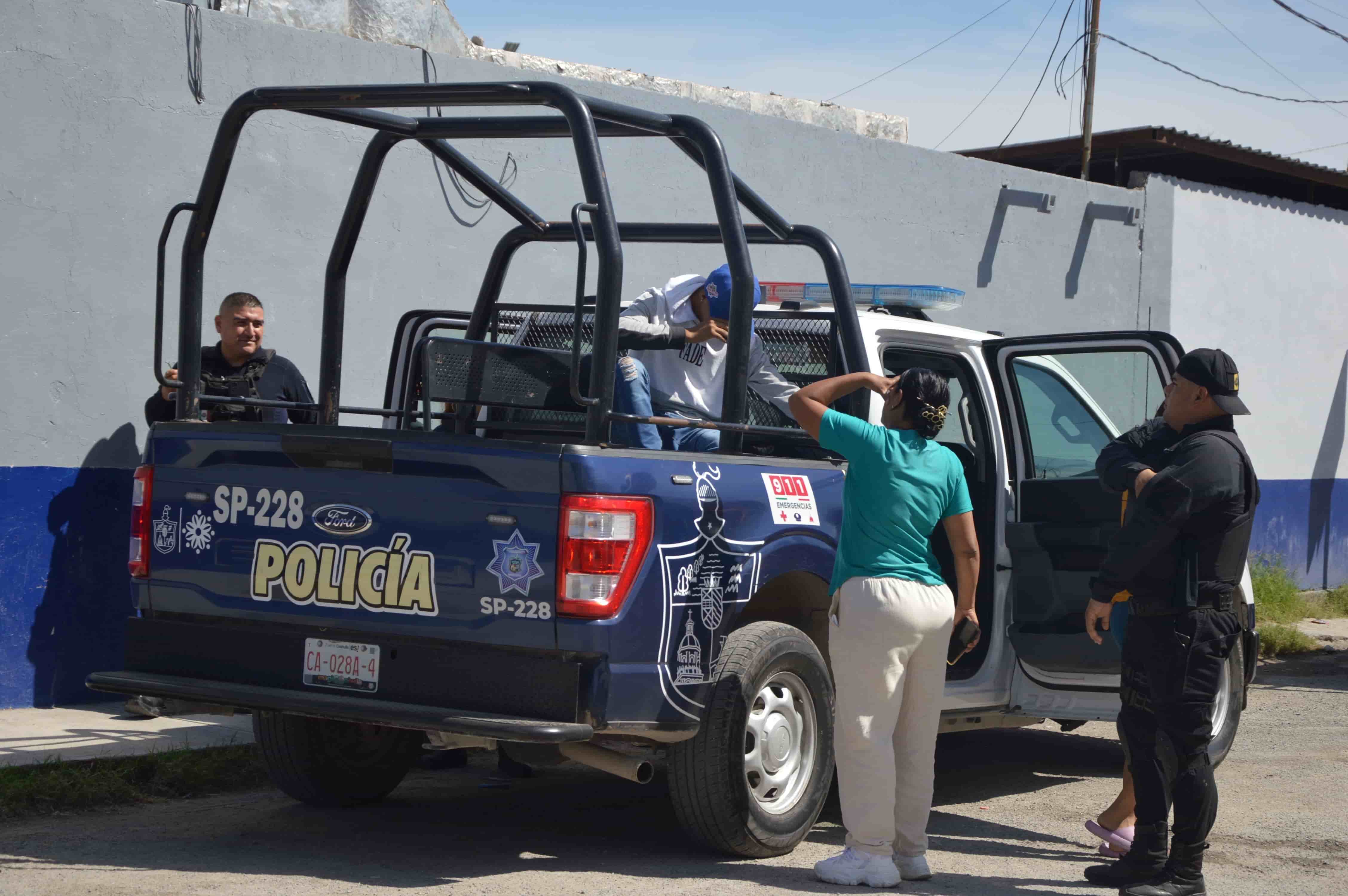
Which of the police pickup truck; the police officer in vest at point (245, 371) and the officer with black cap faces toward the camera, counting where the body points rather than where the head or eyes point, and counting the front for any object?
the police officer in vest

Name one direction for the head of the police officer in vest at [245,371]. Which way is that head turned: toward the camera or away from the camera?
toward the camera

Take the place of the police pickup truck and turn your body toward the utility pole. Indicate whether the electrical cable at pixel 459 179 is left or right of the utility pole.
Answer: left

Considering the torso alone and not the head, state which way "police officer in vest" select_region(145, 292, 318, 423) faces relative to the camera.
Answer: toward the camera

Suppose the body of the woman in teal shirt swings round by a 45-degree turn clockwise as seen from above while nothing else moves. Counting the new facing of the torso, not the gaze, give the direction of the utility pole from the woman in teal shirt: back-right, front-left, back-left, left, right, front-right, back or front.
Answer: front

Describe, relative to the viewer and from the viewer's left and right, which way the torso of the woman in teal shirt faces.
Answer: facing away from the viewer and to the left of the viewer

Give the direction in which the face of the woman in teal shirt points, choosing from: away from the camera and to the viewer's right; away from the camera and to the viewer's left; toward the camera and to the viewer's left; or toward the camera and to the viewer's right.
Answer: away from the camera and to the viewer's left

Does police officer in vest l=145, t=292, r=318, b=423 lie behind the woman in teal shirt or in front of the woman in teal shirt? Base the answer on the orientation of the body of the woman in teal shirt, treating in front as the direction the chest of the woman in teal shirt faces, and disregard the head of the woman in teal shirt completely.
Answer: in front

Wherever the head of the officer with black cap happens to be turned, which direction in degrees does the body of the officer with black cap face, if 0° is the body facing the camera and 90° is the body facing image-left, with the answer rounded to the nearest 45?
approximately 90°

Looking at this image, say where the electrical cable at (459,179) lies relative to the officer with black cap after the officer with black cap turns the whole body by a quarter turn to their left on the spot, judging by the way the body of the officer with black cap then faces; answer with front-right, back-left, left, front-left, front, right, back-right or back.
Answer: back-right

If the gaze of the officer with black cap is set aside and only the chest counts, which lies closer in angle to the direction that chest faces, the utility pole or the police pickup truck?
the police pickup truck

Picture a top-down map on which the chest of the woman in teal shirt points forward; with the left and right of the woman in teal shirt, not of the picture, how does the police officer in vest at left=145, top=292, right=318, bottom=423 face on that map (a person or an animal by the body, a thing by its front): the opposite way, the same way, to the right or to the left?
the opposite way

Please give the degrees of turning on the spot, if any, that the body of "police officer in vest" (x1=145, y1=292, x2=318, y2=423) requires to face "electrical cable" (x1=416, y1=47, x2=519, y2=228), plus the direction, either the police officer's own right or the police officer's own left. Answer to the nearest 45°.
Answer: approximately 135° to the police officer's own left

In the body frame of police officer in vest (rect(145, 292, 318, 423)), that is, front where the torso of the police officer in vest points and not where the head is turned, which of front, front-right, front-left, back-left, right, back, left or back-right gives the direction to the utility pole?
back-left

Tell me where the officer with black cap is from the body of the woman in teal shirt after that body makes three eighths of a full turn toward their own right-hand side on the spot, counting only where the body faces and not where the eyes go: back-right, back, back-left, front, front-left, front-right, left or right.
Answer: front

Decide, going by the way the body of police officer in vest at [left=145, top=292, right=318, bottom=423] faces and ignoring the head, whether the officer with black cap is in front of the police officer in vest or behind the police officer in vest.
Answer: in front

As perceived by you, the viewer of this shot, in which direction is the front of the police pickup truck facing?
facing away from the viewer and to the right of the viewer
